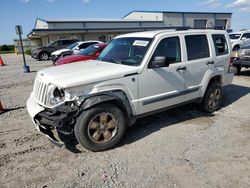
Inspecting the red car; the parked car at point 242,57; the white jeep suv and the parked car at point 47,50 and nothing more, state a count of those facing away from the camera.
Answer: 0

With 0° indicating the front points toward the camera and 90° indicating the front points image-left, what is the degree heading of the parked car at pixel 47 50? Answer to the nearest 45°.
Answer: approximately 45°

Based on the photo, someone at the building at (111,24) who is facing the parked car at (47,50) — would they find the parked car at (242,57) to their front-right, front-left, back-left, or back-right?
front-left

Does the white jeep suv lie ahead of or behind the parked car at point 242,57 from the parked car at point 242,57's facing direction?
ahead

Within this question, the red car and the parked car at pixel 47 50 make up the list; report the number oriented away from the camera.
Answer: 0

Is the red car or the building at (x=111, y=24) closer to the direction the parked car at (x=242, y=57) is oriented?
the red car

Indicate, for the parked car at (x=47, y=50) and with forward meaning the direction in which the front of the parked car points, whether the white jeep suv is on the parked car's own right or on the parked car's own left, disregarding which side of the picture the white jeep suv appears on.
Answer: on the parked car's own left

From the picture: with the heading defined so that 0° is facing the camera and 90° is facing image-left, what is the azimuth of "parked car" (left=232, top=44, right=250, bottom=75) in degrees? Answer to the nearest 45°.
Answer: approximately 45°

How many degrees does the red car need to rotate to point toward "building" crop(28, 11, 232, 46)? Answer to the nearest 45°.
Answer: approximately 135° to its right

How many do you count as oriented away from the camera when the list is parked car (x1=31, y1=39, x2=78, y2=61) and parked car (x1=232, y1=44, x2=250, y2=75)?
0

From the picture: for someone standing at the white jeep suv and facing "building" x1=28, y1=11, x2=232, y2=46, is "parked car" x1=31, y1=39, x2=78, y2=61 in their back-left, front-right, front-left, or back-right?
front-left

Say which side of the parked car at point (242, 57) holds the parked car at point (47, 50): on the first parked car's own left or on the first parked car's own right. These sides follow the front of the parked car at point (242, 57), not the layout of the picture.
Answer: on the first parked car's own right

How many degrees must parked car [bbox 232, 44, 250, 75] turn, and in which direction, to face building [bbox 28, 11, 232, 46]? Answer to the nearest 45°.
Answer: approximately 90° to its right

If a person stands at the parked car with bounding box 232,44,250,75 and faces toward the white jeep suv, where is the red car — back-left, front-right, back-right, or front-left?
front-right

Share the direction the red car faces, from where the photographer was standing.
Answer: facing the viewer and to the left of the viewer

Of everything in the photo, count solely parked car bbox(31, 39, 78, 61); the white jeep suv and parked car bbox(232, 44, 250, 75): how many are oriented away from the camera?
0

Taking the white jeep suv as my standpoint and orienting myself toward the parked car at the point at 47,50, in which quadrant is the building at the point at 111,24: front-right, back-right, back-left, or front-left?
front-right

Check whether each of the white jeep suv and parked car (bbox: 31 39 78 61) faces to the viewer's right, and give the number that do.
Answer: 0
